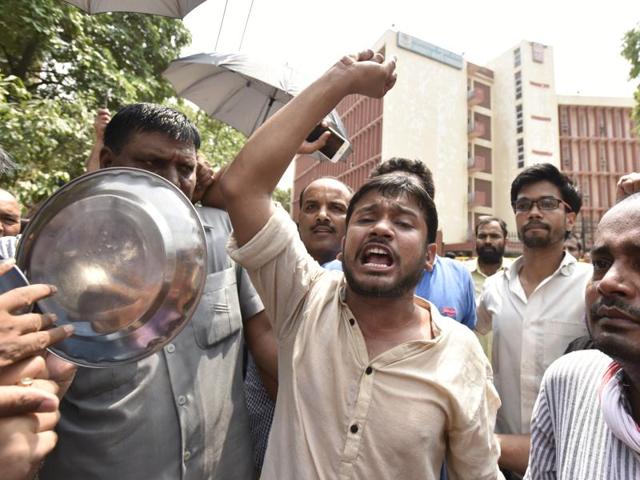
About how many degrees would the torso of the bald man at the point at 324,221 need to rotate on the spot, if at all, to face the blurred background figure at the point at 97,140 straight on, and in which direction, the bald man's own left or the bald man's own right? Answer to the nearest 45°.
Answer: approximately 45° to the bald man's own right

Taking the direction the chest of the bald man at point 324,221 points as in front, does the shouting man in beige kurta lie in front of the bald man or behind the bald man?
in front

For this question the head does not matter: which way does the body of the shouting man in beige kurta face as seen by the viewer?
toward the camera

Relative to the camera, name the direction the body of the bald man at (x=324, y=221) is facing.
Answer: toward the camera

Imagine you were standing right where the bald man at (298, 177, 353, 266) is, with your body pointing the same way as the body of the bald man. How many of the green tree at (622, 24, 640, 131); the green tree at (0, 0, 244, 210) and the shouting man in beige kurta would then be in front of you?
1

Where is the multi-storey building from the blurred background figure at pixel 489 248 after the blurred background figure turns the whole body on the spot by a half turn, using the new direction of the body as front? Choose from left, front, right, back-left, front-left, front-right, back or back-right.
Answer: front

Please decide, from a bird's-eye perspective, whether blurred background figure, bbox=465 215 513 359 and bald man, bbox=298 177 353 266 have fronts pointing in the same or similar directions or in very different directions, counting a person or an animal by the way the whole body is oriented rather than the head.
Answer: same or similar directions

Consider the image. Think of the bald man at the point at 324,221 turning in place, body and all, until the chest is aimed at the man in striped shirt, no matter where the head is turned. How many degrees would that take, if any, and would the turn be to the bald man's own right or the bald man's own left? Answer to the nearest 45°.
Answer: approximately 45° to the bald man's own left

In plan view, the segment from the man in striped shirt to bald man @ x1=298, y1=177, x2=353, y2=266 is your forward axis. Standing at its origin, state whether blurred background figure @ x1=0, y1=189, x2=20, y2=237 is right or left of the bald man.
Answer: left

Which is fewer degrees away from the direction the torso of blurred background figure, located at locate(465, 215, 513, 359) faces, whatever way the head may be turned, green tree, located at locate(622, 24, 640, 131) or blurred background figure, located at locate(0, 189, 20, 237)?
the blurred background figure

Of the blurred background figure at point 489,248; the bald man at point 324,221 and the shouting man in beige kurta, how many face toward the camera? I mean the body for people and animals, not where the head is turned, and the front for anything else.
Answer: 3

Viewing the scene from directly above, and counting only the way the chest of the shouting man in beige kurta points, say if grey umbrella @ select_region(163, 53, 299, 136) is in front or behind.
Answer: behind

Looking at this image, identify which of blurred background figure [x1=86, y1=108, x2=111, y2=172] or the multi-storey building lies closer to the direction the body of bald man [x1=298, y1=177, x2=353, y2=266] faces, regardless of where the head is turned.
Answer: the blurred background figure

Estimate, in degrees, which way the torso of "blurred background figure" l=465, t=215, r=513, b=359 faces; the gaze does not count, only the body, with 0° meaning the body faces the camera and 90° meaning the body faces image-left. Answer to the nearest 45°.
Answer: approximately 0°

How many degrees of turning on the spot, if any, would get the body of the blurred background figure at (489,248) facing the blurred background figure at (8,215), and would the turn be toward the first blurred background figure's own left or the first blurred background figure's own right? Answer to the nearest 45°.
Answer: approximately 45° to the first blurred background figure's own right

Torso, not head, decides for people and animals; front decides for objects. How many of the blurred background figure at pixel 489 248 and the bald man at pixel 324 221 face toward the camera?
2

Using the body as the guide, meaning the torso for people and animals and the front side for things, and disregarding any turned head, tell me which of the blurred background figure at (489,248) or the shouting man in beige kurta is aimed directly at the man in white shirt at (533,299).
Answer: the blurred background figure

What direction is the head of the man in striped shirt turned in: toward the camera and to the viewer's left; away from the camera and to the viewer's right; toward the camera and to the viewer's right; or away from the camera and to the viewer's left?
toward the camera and to the viewer's left
